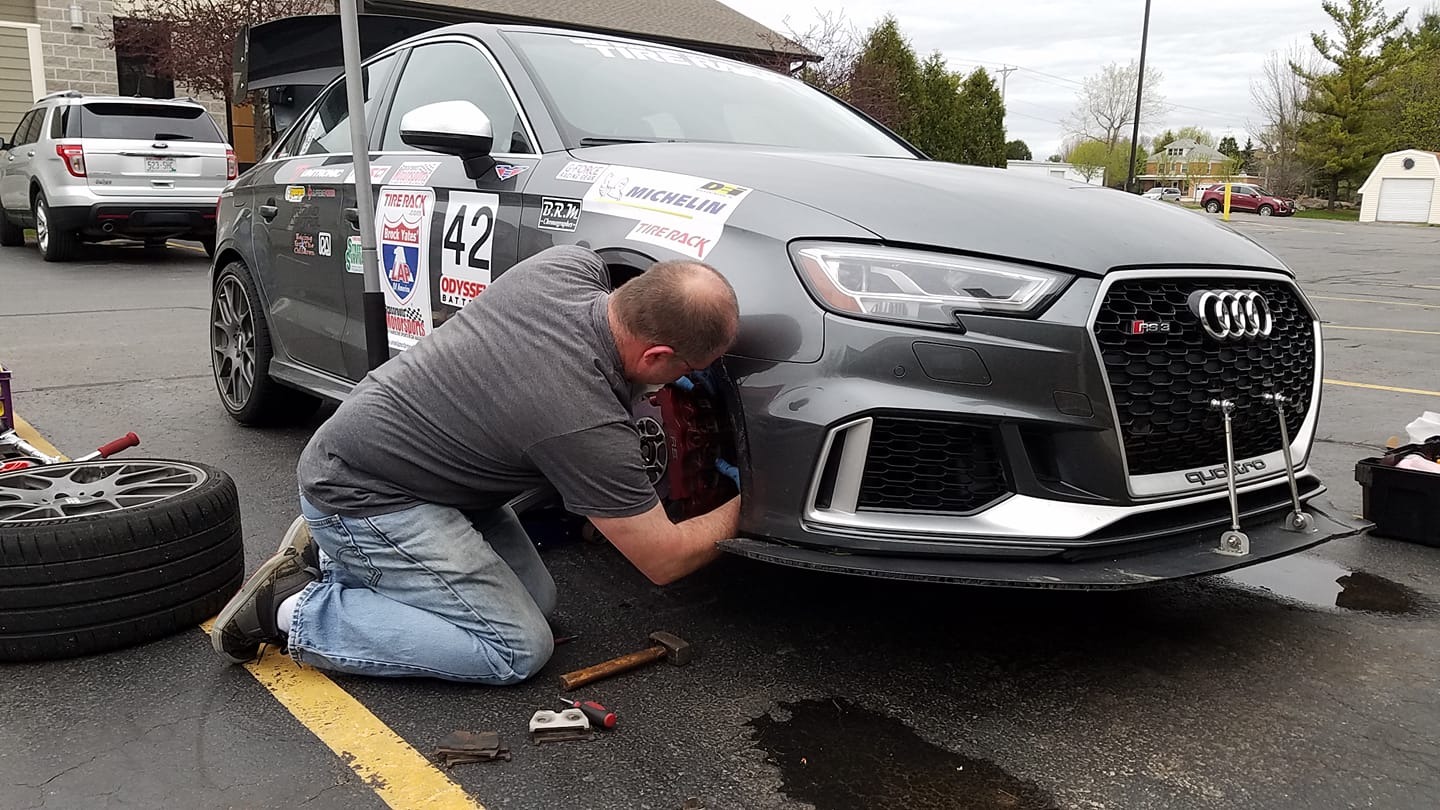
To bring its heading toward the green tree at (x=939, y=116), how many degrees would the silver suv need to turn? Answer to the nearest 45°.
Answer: approximately 90° to its right

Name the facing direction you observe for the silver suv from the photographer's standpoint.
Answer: facing away from the viewer and to the left of the viewer

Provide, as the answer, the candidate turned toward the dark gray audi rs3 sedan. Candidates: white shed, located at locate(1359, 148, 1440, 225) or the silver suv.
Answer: the white shed

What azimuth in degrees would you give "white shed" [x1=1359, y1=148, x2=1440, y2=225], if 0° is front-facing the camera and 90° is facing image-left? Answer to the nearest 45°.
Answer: approximately 0°

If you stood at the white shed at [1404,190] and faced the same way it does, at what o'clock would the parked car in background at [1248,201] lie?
The parked car in background is roughly at 3 o'clock from the white shed.

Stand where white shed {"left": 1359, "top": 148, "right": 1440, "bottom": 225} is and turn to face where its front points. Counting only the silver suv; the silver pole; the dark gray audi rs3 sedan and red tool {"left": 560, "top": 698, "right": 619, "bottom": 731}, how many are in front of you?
4

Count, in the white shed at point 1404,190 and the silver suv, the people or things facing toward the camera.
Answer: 1

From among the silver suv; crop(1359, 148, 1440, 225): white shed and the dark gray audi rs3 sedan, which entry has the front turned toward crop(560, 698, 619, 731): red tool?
the white shed

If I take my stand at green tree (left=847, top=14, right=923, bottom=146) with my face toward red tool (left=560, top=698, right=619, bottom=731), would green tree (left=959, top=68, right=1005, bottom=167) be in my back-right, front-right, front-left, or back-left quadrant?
back-left

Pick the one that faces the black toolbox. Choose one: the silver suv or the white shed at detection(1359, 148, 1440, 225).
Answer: the white shed
